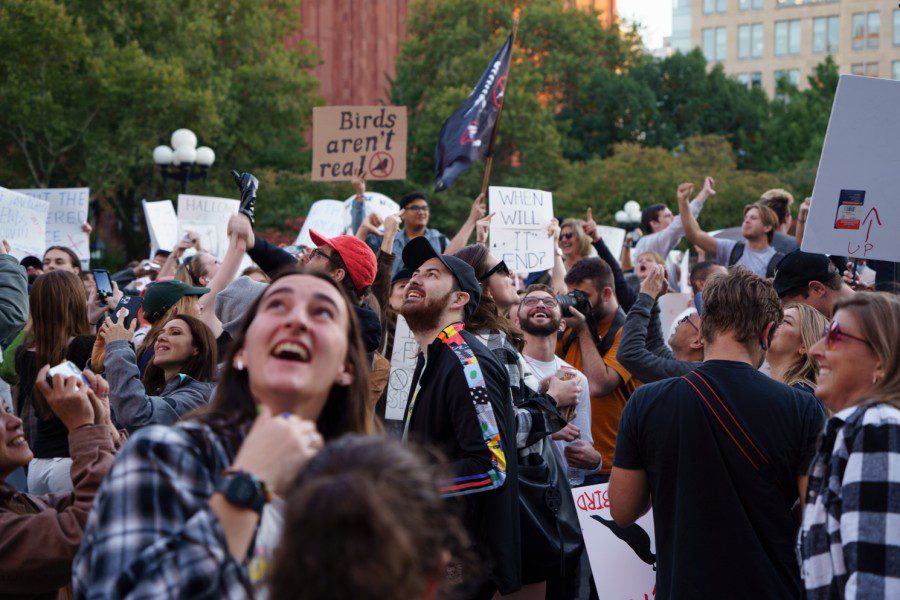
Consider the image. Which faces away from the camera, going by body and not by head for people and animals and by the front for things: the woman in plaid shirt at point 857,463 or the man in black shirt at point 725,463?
the man in black shirt

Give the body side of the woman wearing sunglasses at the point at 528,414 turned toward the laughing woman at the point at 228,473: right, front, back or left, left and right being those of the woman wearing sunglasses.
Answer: right

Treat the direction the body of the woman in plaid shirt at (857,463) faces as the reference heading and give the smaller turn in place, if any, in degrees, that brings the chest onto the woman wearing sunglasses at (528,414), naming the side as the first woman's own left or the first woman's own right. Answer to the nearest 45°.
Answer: approximately 45° to the first woman's own right

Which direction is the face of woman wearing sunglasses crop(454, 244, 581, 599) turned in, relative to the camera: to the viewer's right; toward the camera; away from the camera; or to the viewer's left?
to the viewer's right

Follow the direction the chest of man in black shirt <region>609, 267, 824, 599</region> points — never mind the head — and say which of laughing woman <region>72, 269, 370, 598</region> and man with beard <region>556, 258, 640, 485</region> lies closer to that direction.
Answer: the man with beard
